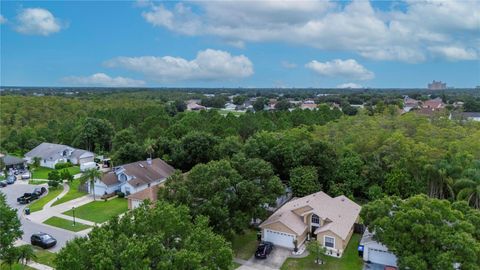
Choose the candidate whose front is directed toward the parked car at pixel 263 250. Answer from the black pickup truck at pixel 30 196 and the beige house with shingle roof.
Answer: the beige house with shingle roof

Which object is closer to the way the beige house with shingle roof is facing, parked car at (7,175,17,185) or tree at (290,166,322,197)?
the parked car

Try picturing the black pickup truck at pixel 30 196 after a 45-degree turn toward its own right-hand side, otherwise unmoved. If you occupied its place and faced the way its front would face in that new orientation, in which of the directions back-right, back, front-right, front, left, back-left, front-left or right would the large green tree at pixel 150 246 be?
right

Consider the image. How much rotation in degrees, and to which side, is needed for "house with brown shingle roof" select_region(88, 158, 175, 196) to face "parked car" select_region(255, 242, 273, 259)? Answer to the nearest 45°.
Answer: approximately 90° to its left

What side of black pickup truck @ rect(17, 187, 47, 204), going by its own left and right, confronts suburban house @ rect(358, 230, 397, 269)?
right

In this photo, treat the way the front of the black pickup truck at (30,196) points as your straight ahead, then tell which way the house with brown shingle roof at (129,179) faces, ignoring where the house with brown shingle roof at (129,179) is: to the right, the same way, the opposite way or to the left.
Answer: the opposite way

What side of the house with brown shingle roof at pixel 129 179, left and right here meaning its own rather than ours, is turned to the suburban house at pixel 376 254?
left

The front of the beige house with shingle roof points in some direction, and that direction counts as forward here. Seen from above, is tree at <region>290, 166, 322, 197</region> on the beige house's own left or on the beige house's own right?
on the beige house's own right

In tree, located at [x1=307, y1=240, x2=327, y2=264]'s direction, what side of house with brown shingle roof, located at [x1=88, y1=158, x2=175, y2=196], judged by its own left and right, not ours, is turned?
left

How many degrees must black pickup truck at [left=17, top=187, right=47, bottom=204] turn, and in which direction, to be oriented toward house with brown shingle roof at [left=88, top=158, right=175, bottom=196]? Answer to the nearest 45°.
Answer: approximately 45° to its right

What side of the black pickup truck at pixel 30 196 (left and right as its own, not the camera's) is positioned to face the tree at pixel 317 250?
right
